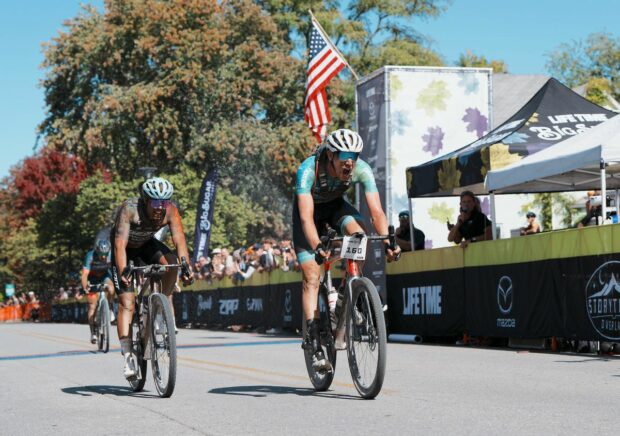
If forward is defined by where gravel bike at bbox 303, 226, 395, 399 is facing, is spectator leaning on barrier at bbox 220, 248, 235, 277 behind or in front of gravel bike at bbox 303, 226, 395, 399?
behind

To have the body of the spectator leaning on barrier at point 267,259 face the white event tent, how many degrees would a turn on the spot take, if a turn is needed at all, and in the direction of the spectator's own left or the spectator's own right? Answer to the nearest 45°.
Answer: approximately 90° to the spectator's own left

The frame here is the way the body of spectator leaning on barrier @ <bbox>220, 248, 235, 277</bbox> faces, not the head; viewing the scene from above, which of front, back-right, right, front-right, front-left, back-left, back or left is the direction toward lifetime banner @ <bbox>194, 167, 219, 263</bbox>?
back-right

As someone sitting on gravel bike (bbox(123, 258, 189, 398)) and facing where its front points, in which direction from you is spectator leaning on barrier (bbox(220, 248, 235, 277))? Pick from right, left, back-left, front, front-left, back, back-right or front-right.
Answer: back

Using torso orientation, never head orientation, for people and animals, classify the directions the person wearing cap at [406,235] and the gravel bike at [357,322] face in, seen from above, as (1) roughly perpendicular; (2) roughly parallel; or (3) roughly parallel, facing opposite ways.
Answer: roughly perpendicular

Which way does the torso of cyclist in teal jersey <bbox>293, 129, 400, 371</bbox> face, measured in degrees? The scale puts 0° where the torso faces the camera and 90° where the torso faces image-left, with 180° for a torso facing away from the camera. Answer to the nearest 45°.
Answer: approximately 315°

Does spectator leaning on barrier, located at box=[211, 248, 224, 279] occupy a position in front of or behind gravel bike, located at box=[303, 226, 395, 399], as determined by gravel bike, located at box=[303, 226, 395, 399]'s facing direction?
behind

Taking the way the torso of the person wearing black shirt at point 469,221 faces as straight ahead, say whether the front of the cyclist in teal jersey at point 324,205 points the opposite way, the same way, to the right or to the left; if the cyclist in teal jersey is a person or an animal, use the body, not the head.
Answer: to the left

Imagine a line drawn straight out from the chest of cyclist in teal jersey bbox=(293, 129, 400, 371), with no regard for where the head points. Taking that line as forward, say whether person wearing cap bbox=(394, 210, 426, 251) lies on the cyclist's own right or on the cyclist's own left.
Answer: on the cyclist's own left

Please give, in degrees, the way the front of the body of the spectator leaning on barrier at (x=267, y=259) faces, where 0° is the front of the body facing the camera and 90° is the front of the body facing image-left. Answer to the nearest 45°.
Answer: approximately 45°

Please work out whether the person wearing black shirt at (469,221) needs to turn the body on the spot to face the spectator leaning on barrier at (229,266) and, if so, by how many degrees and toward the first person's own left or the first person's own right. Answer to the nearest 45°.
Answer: approximately 90° to the first person's own right
